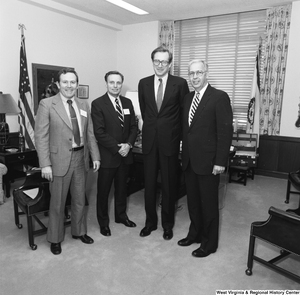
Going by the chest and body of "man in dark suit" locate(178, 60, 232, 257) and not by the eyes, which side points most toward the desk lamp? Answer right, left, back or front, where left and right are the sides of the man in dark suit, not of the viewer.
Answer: right

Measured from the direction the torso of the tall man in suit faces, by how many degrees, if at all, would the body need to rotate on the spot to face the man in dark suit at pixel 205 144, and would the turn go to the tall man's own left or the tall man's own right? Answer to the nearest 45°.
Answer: approximately 45° to the tall man's own left

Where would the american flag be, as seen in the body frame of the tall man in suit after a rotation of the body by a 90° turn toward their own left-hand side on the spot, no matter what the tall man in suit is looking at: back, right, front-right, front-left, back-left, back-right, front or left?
back-left

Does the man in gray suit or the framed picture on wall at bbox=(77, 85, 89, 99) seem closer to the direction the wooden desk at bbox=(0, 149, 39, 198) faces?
the man in gray suit

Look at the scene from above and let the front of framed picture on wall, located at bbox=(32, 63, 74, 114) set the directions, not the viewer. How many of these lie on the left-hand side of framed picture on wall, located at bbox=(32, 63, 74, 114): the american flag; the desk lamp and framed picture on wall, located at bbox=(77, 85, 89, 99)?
1

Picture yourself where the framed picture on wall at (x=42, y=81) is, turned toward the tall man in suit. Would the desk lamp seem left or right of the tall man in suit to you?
right

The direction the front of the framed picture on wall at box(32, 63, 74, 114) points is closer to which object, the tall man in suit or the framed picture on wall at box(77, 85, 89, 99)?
the tall man in suit

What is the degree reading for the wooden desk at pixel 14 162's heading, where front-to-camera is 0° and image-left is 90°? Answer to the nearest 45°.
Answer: approximately 315°

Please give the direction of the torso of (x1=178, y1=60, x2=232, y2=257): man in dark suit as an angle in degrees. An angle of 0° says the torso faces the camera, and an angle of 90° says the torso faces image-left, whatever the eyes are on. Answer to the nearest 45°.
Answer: approximately 45°

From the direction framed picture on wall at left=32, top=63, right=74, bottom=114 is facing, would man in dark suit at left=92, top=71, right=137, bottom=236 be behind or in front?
in front

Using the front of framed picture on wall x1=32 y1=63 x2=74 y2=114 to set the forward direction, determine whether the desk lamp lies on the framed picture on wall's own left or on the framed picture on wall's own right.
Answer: on the framed picture on wall's own right

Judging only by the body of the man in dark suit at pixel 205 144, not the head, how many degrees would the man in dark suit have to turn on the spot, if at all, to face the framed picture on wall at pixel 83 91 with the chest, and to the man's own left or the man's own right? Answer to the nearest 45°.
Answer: approximately 90° to the man's own right
